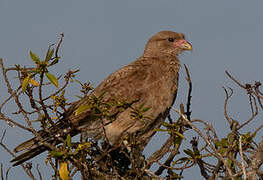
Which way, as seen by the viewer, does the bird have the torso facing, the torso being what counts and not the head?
to the viewer's right
